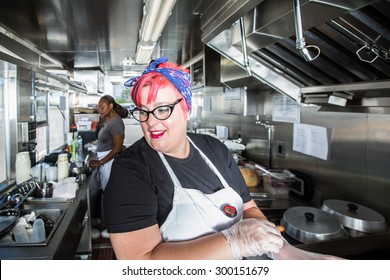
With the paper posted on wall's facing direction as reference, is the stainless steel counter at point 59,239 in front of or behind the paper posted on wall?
in front

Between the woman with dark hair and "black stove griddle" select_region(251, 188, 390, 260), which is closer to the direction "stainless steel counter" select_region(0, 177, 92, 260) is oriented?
the black stove griddle

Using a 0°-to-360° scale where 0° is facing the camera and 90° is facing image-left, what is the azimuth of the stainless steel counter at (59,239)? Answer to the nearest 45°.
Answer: approximately 270°

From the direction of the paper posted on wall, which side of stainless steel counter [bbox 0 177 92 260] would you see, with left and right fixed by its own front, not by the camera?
front

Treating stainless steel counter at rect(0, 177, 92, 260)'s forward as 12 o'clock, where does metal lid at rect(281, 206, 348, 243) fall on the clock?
The metal lid is roughly at 1 o'clock from the stainless steel counter.

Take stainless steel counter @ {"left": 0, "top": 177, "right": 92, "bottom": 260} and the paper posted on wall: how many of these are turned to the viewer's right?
1

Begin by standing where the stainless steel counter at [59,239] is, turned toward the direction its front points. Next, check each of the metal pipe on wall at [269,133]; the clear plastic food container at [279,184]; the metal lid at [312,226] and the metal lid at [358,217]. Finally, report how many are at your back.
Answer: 0

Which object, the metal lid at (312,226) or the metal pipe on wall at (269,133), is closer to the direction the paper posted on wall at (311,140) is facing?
the metal lid

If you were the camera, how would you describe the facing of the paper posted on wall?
facing the viewer and to the left of the viewer

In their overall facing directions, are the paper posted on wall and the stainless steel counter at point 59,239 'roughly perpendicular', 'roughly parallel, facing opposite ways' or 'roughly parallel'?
roughly parallel, facing opposite ways

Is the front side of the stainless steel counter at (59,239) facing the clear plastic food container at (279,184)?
yes

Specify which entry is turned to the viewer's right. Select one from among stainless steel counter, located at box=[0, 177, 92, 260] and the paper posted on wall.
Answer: the stainless steel counter

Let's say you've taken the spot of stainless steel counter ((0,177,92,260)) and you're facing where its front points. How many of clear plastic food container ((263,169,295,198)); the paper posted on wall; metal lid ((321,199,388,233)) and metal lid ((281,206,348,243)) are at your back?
0

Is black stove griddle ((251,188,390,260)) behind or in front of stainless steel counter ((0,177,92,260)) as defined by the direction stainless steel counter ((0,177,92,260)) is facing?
in front
